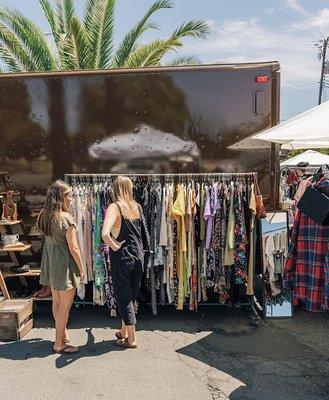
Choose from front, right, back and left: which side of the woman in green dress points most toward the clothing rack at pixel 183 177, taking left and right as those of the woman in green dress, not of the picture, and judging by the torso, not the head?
front

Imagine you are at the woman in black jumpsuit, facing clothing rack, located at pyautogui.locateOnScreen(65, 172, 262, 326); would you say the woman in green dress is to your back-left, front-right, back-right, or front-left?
back-left

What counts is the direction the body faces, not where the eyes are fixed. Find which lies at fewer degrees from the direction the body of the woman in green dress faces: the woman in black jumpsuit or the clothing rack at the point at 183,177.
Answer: the clothing rack

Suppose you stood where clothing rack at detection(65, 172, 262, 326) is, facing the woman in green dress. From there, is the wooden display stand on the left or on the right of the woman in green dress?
right

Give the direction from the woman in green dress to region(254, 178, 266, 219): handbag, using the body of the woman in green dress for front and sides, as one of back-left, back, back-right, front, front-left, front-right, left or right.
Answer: front-right

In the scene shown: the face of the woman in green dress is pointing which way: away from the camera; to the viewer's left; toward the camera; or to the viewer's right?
to the viewer's right

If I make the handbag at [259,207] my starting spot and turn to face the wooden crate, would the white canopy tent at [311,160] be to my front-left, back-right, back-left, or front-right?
back-right

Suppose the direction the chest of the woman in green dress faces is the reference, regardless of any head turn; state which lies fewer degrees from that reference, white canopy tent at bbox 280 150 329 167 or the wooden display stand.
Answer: the white canopy tent

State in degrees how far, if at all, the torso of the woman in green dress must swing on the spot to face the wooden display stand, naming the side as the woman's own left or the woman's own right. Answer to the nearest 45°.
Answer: approximately 90° to the woman's own left

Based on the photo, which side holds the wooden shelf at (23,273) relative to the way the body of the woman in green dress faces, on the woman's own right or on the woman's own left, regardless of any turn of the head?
on the woman's own left

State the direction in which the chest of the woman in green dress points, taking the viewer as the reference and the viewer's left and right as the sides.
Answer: facing away from the viewer and to the right of the viewer

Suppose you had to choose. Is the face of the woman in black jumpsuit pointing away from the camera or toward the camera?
away from the camera

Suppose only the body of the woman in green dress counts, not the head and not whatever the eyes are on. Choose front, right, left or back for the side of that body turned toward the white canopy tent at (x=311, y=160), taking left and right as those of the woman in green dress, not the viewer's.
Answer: front

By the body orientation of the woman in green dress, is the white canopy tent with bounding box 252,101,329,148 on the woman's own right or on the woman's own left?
on the woman's own right
